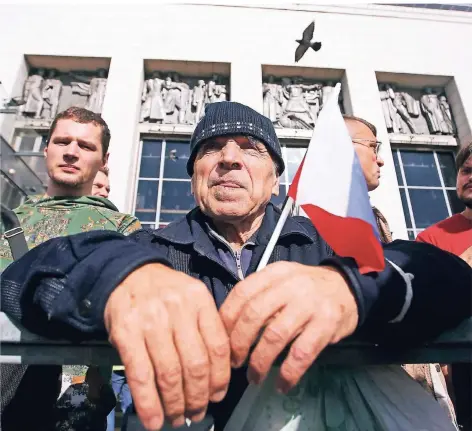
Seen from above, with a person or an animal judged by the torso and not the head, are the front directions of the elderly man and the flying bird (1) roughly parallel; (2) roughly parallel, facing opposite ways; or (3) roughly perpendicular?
roughly perpendicular

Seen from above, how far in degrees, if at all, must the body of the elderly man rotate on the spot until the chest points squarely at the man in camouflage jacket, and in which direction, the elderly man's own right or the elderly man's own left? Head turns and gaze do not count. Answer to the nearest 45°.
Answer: approximately 135° to the elderly man's own right

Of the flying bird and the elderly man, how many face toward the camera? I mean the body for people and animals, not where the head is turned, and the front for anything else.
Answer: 1
